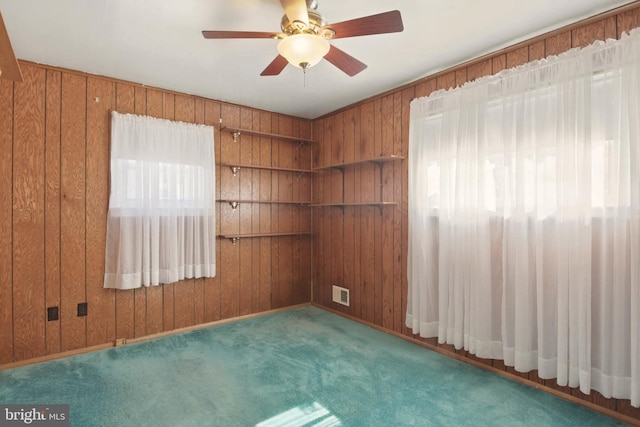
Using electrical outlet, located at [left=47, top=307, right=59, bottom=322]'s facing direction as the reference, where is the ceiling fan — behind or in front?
in front

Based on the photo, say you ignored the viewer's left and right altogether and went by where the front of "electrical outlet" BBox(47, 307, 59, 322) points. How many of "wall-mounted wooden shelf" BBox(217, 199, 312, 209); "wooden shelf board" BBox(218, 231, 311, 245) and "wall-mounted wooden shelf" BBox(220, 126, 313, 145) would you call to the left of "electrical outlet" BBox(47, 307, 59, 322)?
3

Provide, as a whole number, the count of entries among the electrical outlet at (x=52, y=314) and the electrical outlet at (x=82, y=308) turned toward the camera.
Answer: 2

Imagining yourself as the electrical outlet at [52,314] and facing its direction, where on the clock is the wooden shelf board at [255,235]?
The wooden shelf board is roughly at 9 o'clock from the electrical outlet.

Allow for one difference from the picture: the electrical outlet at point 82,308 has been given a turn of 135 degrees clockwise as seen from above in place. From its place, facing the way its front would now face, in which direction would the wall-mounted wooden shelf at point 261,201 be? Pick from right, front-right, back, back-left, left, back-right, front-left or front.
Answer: back-right

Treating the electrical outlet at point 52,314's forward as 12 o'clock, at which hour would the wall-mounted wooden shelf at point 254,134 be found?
The wall-mounted wooden shelf is roughly at 9 o'clock from the electrical outlet.

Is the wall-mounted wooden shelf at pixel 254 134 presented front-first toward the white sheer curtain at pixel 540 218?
yes

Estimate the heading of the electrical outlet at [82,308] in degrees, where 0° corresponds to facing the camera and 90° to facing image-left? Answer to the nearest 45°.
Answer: approximately 0°

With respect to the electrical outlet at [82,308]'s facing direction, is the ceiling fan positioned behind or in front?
in front
